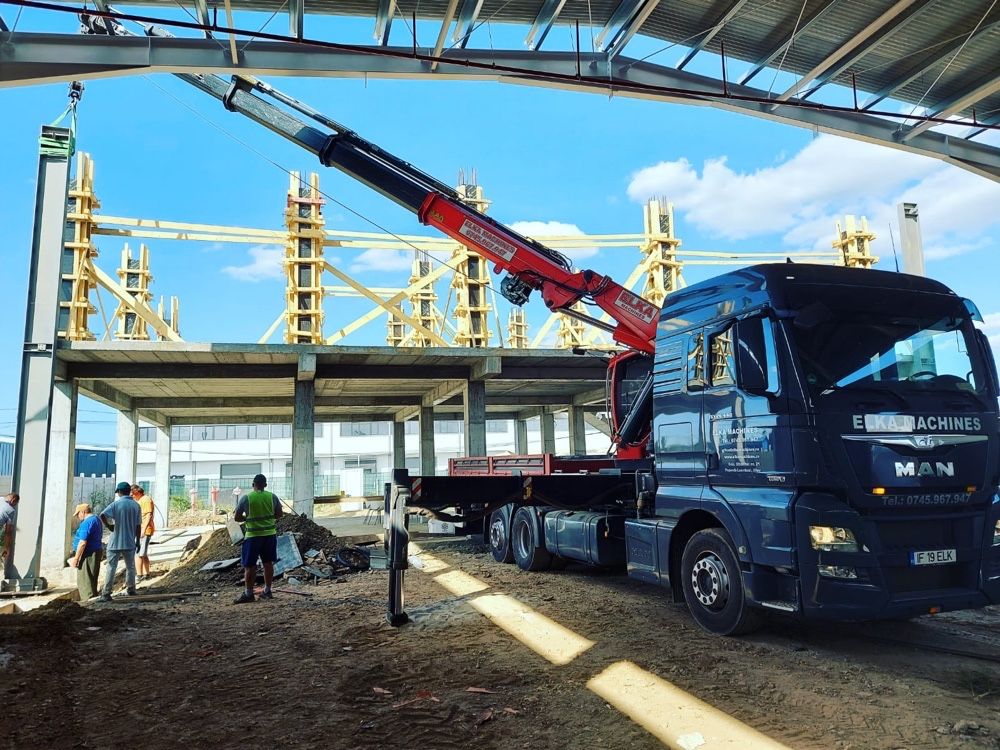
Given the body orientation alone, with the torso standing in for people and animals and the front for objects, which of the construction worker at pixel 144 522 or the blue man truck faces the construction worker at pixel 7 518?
the construction worker at pixel 144 522

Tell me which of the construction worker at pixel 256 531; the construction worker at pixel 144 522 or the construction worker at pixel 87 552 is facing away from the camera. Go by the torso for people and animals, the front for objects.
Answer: the construction worker at pixel 256 531

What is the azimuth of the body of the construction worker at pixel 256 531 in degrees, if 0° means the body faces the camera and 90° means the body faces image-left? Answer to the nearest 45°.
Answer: approximately 180°

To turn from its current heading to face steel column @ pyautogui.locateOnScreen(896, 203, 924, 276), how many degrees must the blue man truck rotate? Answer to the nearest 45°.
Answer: approximately 90° to its left

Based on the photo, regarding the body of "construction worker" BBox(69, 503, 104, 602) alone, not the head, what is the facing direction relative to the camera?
to the viewer's left

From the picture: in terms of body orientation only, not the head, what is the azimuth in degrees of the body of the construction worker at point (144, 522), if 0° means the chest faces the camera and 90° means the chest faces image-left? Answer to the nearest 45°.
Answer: approximately 90°

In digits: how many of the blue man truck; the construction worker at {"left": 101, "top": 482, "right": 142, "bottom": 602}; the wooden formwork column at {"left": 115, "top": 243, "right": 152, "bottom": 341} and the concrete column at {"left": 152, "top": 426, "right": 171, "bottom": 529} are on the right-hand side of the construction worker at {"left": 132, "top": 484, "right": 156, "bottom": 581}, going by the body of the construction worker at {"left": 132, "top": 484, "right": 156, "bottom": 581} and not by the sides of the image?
2

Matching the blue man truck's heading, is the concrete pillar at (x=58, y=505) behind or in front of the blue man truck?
behind

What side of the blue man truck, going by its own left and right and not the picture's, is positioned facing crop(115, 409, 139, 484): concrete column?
back

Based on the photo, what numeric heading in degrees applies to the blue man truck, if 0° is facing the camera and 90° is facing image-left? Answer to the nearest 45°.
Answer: approximately 315°

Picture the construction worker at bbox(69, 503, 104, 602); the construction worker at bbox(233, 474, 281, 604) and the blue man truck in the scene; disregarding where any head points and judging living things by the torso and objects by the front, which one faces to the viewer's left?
the construction worker at bbox(69, 503, 104, 602)
